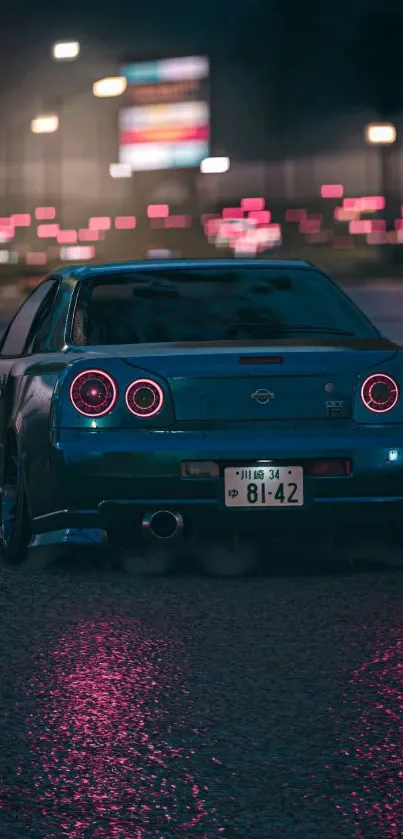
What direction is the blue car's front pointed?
away from the camera
